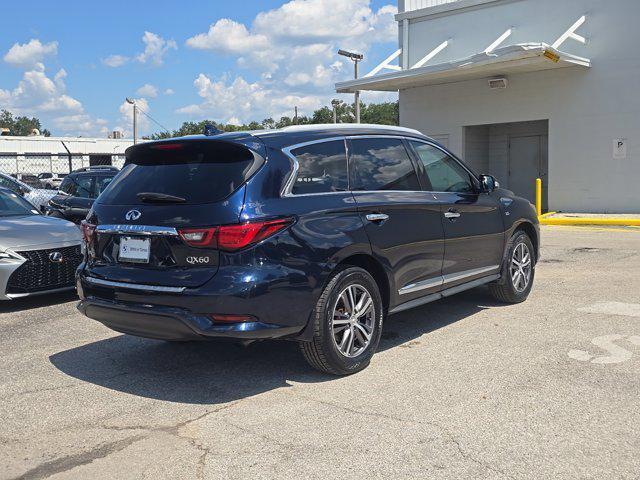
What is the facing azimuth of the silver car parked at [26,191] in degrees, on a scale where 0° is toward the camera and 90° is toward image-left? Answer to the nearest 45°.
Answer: approximately 315°

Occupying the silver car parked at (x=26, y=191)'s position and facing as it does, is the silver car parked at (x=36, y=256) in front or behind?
in front

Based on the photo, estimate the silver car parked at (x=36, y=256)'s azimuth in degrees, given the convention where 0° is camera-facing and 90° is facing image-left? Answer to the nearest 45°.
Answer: approximately 315°

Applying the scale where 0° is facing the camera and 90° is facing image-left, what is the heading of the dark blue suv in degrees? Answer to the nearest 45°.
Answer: approximately 225°

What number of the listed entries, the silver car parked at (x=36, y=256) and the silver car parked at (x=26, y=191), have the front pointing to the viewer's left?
0

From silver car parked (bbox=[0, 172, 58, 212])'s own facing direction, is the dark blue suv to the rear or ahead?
ahead

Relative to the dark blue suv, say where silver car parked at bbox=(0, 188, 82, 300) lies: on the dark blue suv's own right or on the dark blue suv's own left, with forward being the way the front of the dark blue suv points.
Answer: on the dark blue suv's own left
